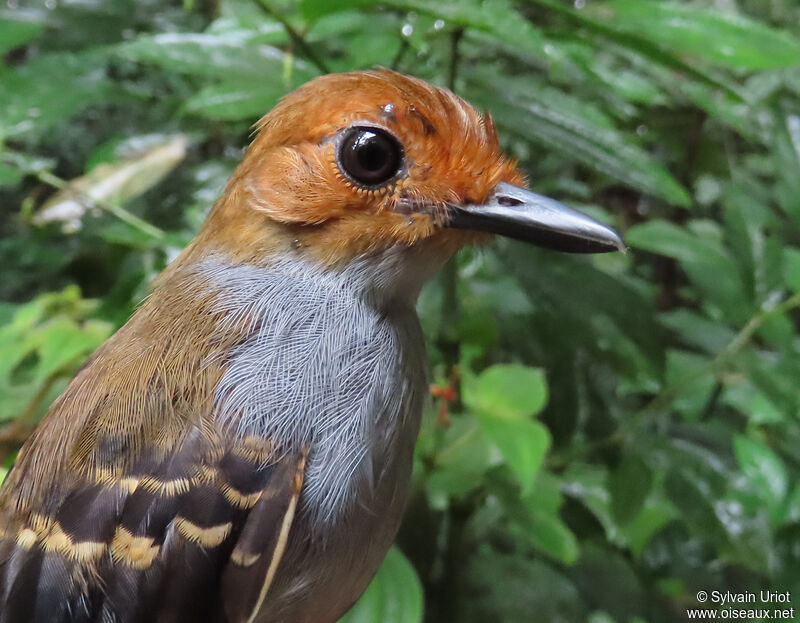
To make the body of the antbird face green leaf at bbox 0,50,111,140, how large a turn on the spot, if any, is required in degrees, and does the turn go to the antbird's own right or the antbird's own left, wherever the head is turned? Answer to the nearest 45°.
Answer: approximately 135° to the antbird's own left

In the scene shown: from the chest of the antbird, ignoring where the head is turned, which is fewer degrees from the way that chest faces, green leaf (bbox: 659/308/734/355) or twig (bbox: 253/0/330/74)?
the green leaf

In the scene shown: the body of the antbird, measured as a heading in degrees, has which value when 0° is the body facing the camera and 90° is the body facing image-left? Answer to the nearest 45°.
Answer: approximately 270°
